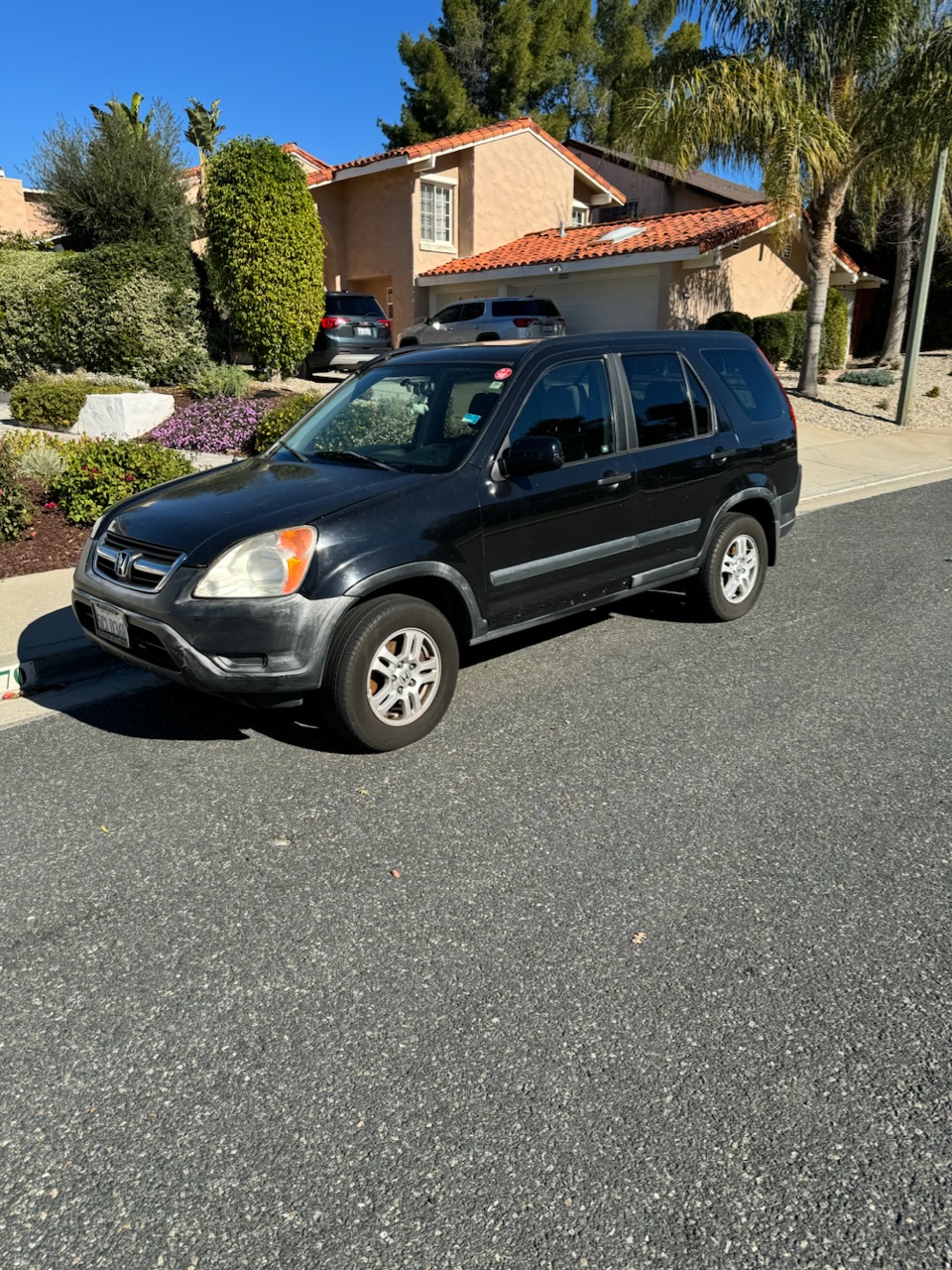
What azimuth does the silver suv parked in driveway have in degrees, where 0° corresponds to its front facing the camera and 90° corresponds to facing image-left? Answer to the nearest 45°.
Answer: approximately 135°

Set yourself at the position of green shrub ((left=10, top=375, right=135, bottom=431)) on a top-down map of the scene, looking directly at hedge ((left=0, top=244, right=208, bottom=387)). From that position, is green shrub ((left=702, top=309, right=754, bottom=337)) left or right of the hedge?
right

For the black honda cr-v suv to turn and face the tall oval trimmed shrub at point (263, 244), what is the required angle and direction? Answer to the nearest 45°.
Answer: approximately 135° to its right

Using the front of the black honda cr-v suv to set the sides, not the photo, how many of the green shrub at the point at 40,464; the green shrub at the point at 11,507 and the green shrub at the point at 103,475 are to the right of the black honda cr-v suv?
3

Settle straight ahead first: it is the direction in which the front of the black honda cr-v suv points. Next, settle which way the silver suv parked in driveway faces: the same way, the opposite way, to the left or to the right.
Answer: to the right

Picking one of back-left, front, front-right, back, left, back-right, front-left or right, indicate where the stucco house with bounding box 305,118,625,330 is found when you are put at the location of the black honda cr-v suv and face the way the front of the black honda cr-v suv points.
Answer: back-right

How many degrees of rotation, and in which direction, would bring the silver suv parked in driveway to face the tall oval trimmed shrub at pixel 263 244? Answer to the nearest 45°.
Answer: approximately 90° to its left
